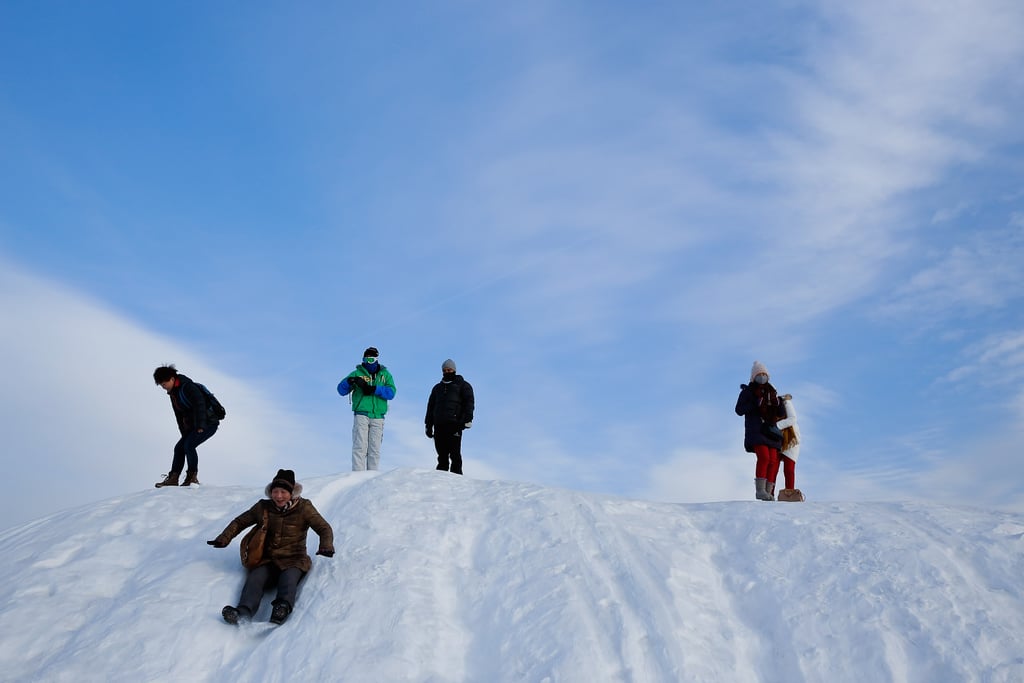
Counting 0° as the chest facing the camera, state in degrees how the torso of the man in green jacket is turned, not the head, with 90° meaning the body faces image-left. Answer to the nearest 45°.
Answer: approximately 0°

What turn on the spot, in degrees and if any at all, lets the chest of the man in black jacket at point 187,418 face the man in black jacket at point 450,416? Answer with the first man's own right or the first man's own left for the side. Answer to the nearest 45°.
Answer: approximately 180°

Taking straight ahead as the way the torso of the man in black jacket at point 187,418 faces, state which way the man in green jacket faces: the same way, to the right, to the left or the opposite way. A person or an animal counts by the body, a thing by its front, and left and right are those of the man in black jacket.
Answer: to the left

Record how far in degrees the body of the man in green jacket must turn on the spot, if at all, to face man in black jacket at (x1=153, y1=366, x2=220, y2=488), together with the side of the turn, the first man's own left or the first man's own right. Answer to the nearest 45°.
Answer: approximately 45° to the first man's own right

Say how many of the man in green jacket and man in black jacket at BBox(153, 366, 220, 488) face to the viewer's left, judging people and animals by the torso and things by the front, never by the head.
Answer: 1

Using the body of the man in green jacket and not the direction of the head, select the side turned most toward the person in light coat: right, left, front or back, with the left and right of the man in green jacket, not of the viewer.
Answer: left

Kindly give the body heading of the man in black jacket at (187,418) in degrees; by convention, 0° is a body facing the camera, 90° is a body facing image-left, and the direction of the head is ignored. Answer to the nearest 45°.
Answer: approximately 90°

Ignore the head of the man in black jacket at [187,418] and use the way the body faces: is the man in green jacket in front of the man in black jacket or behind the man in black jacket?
behind
